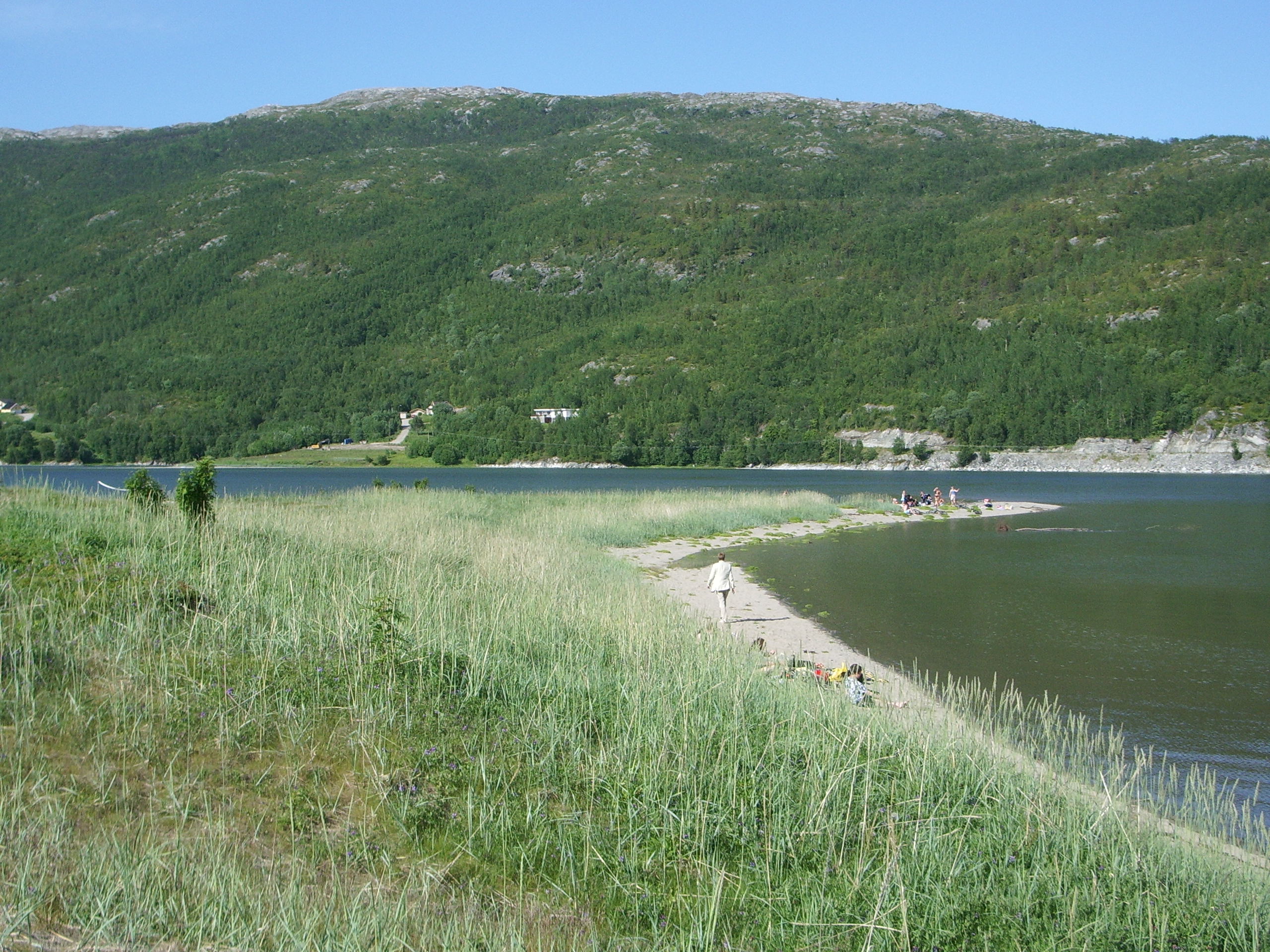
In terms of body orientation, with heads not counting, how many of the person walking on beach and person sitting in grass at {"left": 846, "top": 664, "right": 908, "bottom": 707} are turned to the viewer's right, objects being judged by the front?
1

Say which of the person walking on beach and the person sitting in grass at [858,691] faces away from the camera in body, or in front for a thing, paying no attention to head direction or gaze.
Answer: the person walking on beach

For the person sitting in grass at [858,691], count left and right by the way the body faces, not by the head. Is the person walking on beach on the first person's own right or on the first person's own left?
on the first person's own left

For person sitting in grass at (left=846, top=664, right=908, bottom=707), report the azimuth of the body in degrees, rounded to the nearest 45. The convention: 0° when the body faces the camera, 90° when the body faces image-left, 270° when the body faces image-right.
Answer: approximately 270°

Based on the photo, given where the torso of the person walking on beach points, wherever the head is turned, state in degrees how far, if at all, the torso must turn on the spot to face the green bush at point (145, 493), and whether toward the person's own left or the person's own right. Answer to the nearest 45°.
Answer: approximately 90° to the person's own left

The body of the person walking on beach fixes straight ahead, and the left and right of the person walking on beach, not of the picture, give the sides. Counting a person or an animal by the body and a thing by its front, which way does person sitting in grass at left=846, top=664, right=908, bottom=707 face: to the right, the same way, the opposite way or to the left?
to the right

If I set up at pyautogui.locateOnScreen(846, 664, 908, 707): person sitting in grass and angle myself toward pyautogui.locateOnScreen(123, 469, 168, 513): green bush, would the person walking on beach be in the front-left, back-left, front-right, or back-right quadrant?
front-right

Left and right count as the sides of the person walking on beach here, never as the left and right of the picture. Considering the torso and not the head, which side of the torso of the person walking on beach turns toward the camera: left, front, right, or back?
back

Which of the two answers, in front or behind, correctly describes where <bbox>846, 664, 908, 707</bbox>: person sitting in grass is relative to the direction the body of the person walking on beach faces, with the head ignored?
behind
